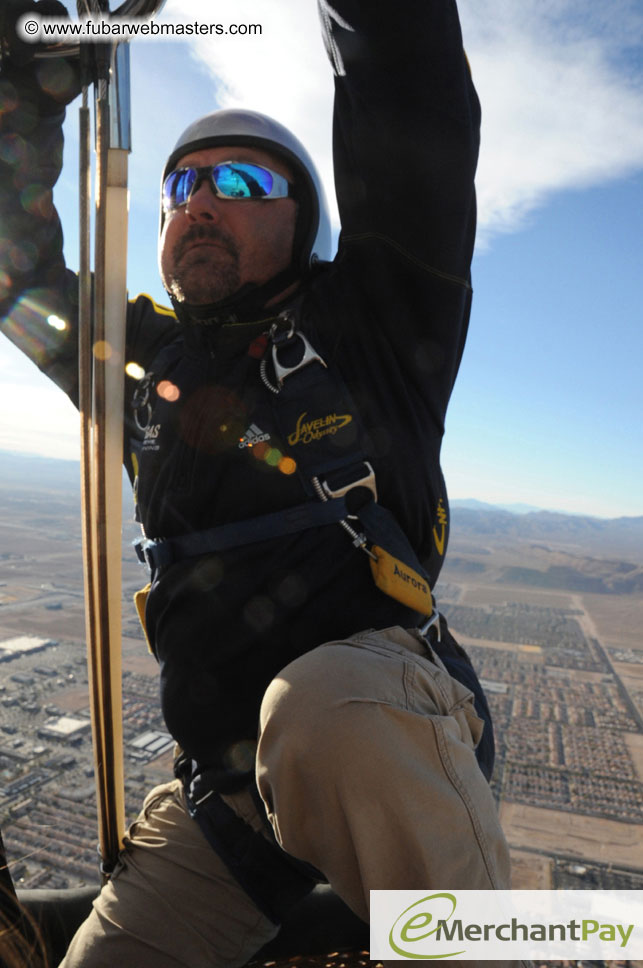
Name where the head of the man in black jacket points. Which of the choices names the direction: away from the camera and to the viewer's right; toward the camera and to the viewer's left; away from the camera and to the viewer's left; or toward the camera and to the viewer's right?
toward the camera and to the viewer's left

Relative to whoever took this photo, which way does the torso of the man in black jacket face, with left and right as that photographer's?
facing the viewer and to the left of the viewer
